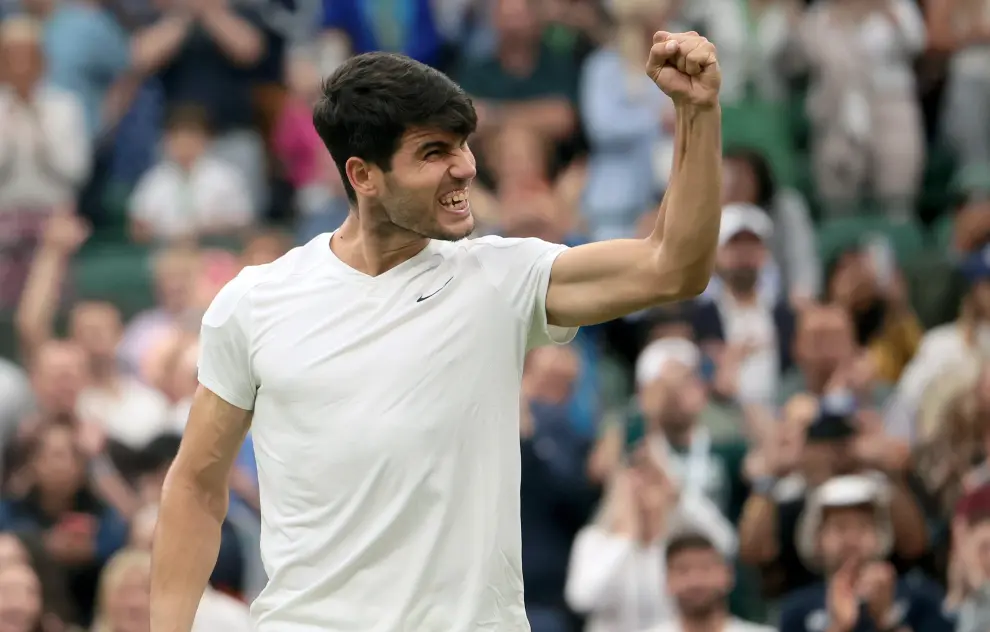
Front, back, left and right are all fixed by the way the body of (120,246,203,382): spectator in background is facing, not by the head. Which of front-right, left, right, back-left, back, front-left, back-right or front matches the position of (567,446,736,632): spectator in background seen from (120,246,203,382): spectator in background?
front-left

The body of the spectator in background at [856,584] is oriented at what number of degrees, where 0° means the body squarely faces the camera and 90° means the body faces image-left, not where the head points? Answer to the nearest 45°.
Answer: approximately 0°

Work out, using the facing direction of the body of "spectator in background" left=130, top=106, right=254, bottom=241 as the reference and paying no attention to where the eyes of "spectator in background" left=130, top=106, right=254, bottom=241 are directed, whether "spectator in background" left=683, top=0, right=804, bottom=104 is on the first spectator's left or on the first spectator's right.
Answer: on the first spectator's left

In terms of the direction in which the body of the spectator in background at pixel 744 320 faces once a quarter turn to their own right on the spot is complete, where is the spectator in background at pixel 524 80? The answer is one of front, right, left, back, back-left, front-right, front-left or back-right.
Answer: front-right

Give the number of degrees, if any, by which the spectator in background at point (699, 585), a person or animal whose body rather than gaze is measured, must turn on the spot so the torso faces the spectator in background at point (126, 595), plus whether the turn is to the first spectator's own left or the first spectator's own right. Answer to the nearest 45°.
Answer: approximately 90° to the first spectator's own right

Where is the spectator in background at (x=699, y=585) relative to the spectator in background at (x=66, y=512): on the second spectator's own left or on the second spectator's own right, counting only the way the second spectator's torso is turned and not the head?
on the second spectator's own left

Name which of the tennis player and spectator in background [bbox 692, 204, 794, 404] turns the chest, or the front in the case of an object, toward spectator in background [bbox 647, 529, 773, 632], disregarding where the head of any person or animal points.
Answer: spectator in background [bbox 692, 204, 794, 404]

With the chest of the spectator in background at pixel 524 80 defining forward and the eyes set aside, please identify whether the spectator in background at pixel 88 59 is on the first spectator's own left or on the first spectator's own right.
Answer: on the first spectator's own right

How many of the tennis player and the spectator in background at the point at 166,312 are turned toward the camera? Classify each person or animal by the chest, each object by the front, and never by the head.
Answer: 2

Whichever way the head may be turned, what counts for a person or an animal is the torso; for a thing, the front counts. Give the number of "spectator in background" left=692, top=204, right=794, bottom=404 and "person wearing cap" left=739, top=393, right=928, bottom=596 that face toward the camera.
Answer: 2
